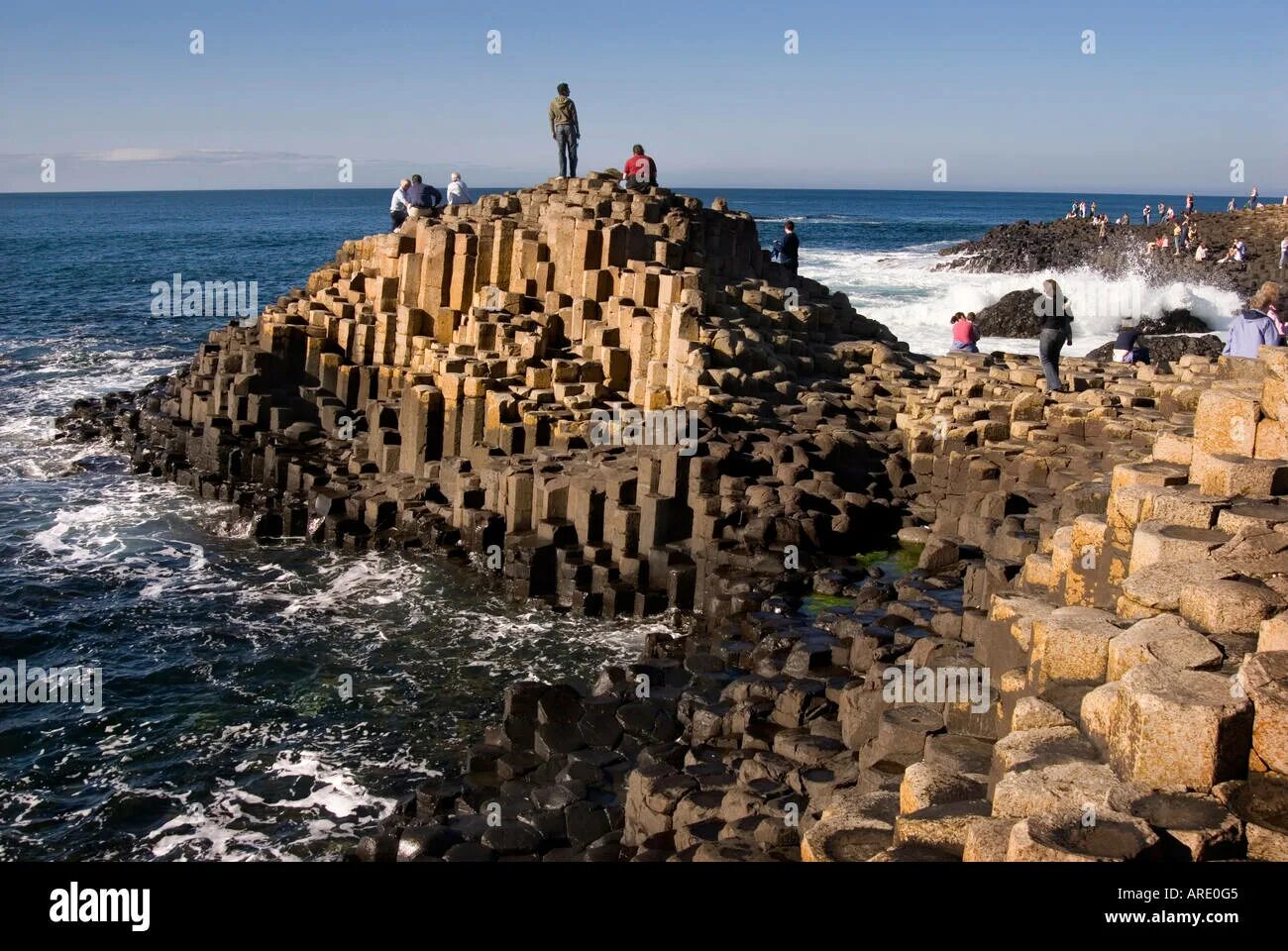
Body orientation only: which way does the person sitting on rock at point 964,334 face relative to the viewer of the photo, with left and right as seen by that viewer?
facing away from the viewer

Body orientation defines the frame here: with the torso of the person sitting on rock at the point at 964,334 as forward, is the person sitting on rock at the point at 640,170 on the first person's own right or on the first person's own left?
on the first person's own left

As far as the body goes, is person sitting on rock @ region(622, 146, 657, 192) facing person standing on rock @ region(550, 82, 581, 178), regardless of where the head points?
no
